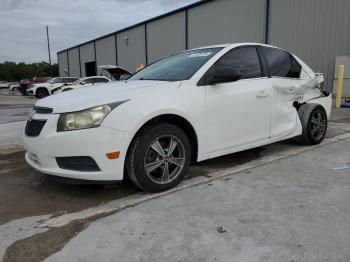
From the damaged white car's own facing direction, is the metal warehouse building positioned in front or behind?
behind

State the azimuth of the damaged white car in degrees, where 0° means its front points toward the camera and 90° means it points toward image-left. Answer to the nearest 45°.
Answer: approximately 45°

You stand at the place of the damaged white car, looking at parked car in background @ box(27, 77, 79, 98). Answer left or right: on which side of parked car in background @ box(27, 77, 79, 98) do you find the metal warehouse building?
right

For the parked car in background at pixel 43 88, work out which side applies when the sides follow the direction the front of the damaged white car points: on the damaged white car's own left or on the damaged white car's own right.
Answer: on the damaged white car's own right
